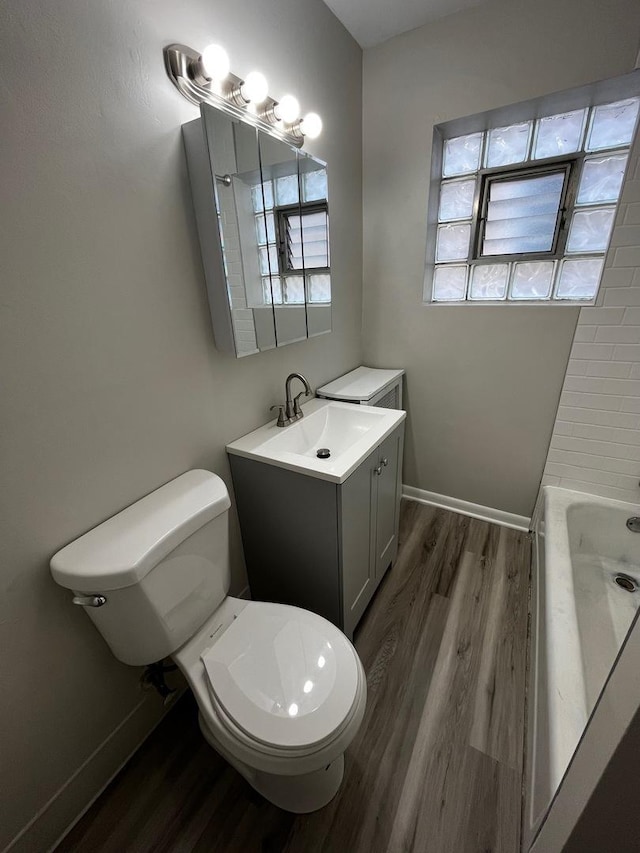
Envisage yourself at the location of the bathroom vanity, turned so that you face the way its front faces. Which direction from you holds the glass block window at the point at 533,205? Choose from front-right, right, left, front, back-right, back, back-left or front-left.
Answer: left

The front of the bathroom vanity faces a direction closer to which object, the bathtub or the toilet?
the bathtub

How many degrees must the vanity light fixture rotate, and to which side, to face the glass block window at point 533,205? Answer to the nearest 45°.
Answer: approximately 45° to its left

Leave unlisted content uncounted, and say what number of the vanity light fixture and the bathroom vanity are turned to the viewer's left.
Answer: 0

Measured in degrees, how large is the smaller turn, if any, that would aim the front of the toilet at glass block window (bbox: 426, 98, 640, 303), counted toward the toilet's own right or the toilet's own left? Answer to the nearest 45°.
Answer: approximately 45° to the toilet's own left

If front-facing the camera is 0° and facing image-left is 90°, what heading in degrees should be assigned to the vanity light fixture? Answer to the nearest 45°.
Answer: approximately 315°

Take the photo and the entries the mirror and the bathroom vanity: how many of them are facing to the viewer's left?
0

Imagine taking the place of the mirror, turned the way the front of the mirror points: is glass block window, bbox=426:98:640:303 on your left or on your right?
on your left

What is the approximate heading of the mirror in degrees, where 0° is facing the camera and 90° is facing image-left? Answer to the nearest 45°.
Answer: approximately 315°
